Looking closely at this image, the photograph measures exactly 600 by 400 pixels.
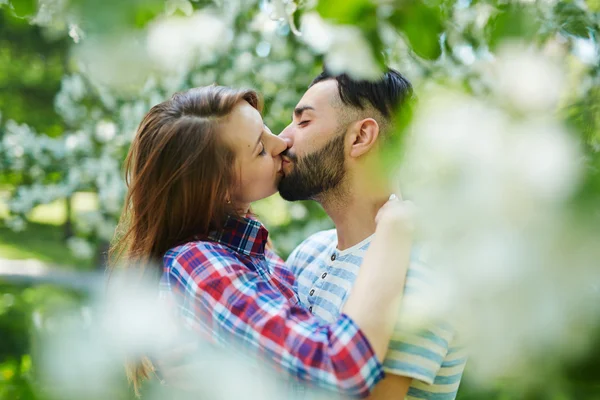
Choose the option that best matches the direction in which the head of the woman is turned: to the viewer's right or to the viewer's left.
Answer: to the viewer's right

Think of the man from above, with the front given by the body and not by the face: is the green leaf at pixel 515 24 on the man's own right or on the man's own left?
on the man's own left

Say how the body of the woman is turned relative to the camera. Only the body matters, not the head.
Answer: to the viewer's right

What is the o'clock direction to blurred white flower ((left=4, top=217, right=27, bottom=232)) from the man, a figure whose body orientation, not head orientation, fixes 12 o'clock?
The blurred white flower is roughly at 3 o'clock from the man.

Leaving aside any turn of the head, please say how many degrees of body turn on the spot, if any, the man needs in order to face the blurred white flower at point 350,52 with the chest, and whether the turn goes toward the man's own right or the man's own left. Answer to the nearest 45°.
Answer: approximately 45° to the man's own left

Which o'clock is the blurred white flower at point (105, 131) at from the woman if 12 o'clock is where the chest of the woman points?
The blurred white flower is roughly at 8 o'clock from the woman.

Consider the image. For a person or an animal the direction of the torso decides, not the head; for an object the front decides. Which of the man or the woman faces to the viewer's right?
the woman

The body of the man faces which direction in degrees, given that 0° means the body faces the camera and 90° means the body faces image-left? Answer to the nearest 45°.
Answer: approximately 45°

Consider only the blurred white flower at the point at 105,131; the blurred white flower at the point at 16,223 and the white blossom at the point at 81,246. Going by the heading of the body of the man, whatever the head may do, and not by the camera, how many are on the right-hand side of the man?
3

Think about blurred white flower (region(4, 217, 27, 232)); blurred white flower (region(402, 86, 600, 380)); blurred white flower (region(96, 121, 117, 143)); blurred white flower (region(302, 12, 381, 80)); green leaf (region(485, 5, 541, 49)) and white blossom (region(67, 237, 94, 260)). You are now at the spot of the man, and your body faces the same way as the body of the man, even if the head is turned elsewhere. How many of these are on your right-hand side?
3

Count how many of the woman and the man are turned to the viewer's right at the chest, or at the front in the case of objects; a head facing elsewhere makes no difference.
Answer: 1
